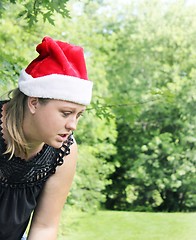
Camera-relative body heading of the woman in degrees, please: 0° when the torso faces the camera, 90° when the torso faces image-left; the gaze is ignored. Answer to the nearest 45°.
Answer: approximately 315°
